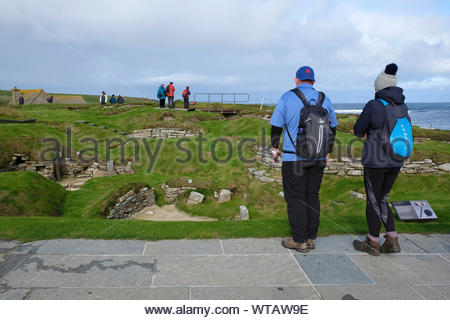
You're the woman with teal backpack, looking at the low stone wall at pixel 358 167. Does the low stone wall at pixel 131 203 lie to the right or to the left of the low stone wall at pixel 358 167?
left

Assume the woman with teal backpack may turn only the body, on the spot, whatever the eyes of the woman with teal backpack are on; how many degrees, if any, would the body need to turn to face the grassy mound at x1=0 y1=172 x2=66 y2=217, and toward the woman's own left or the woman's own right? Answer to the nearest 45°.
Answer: approximately 45° to the woman's own left

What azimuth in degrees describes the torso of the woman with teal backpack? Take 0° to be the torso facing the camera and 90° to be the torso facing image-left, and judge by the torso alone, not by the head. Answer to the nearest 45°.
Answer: approximately 135°

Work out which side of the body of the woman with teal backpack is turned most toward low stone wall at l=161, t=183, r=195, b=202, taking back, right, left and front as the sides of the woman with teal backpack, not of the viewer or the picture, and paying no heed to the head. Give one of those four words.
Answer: front

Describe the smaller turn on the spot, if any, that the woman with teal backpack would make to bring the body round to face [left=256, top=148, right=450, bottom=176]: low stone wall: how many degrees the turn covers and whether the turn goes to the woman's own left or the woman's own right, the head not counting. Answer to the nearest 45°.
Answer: approximately 45° to the woman's own right

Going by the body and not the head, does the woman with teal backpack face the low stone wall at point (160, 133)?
yes
